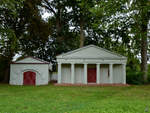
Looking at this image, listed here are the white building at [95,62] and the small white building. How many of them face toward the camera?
2

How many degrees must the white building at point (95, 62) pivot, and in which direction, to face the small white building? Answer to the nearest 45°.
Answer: approximately 90° to its right

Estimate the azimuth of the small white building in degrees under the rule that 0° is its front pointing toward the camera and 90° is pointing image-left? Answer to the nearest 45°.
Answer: approximately 0°

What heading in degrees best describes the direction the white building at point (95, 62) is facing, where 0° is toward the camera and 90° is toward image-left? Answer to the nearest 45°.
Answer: approximately 0°

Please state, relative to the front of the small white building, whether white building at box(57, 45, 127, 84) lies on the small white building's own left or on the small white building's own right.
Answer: on the small white building's own left
